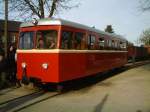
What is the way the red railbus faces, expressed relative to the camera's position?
facing the viewer and to the left of the viewer
